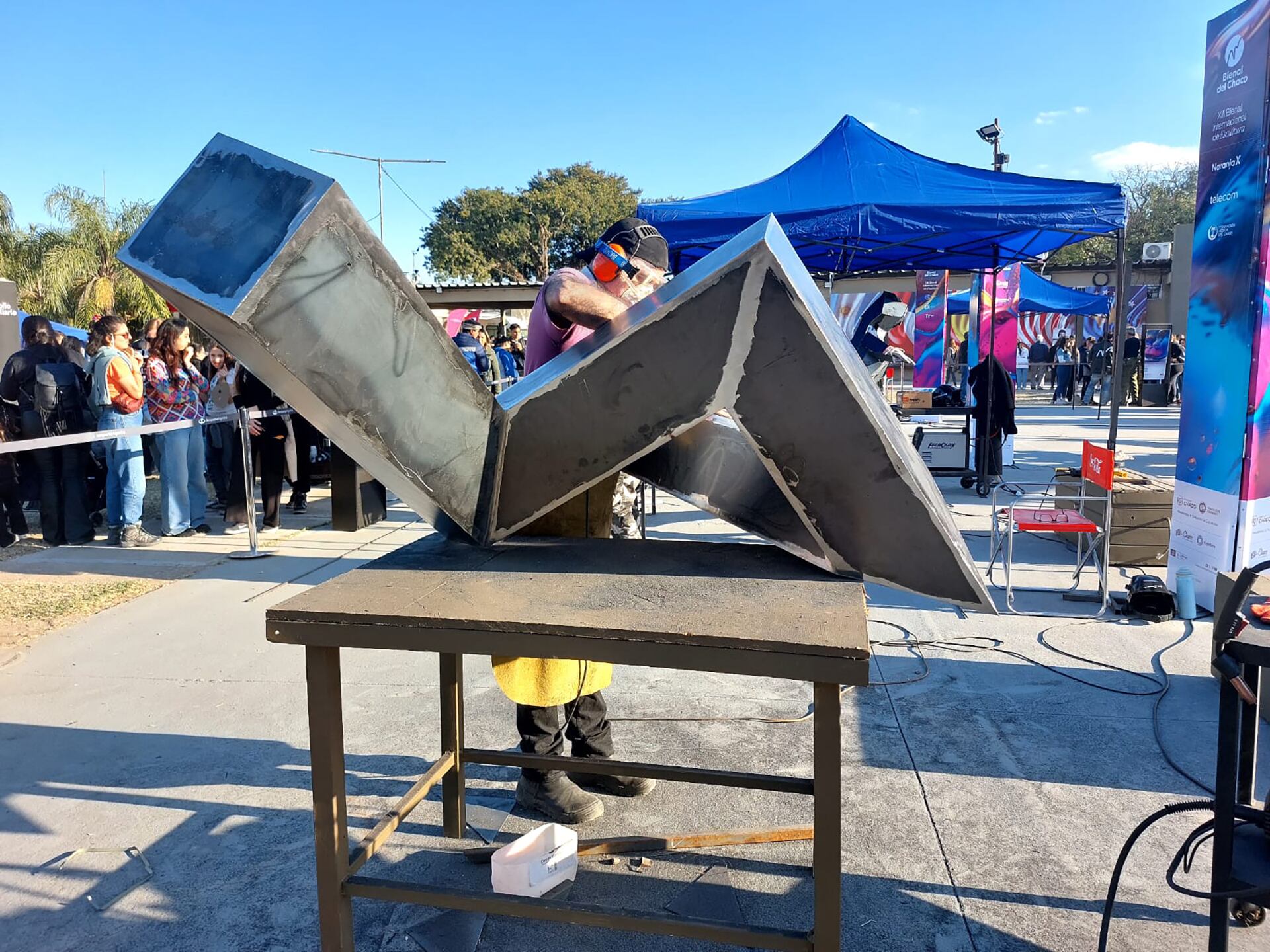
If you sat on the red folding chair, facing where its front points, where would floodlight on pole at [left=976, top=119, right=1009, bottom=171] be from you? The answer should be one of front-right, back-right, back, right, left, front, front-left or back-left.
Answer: right

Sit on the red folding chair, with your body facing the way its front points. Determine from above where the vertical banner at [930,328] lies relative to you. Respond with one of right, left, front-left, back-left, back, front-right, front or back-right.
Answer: right

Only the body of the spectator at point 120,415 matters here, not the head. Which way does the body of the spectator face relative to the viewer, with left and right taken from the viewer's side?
facing to the right of the viewer

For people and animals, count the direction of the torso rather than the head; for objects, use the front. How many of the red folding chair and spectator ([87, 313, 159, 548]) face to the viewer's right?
1

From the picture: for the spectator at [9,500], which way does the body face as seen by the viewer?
to the viewer's right

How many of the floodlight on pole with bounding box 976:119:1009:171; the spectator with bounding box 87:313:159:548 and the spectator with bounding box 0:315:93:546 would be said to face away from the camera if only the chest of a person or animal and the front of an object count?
1

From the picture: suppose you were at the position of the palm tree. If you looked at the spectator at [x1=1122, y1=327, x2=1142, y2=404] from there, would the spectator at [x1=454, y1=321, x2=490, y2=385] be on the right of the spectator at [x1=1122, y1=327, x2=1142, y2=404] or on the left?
right

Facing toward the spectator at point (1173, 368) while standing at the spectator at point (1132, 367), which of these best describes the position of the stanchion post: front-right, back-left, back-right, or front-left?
back-right

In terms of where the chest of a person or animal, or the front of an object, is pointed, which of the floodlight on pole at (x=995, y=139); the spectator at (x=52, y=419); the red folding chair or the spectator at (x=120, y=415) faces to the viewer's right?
the spectator at (x=120, y=415)

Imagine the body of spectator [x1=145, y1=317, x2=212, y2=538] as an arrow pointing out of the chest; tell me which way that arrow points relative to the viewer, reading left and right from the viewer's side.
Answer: facing the viewer and to the right of the viewer

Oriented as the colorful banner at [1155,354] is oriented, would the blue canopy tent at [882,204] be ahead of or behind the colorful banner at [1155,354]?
ahead

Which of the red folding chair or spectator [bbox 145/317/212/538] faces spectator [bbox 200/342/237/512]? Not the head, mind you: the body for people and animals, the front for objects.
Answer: the red folding chair
